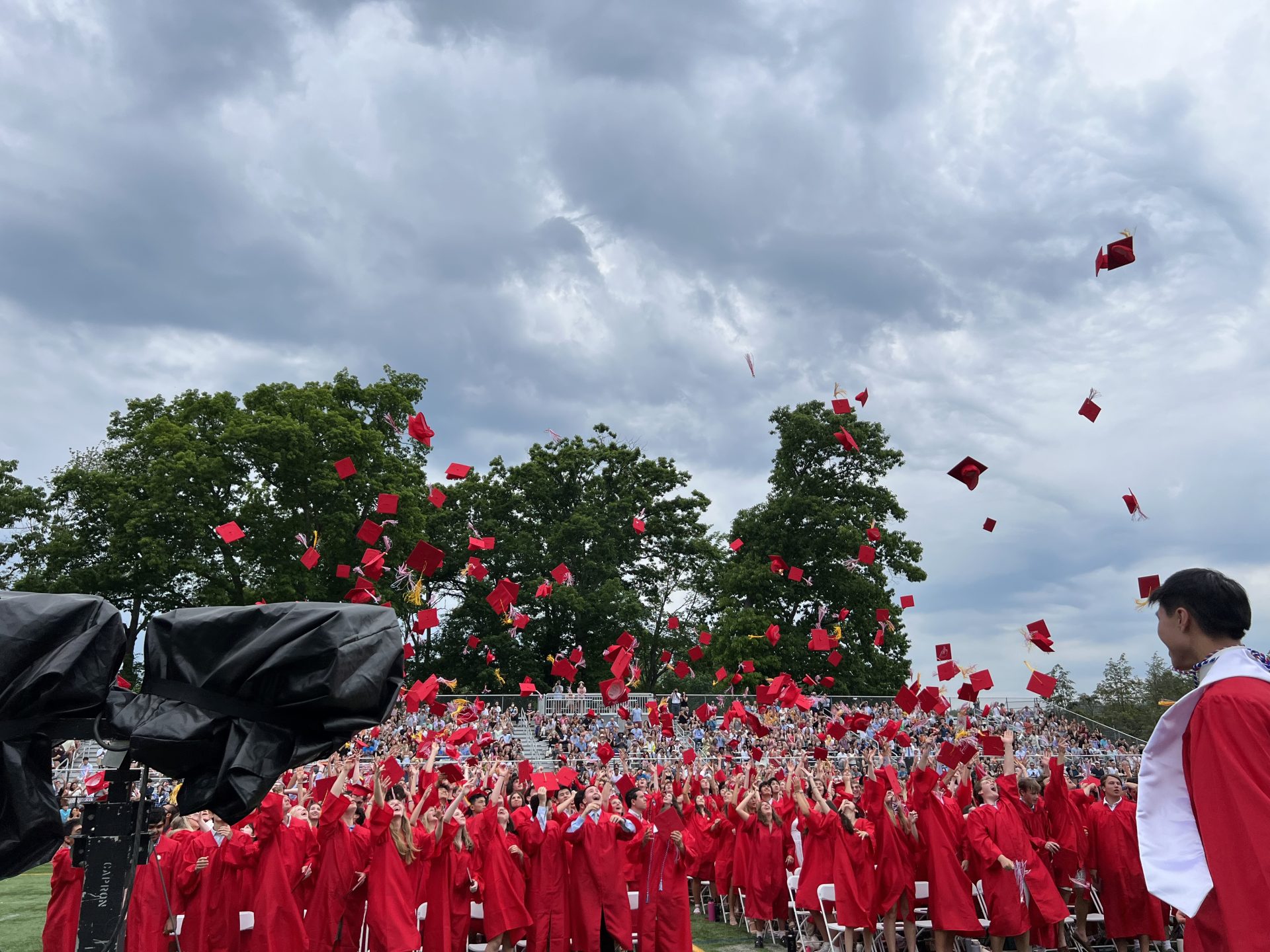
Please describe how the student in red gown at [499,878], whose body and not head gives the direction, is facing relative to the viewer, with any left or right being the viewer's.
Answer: facing the viewer and to the right of the viewer

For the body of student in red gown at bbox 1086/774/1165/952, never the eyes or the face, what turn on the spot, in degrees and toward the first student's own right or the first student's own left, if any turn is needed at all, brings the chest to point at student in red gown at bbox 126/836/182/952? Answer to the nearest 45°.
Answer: approximately 45° to the first student's own right

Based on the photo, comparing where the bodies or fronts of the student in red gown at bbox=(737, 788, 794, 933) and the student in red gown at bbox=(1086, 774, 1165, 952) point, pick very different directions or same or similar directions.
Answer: same or similar directions

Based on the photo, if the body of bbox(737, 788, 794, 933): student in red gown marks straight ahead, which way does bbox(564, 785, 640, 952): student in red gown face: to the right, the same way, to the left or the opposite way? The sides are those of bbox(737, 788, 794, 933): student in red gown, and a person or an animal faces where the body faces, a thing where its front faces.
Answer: the same way

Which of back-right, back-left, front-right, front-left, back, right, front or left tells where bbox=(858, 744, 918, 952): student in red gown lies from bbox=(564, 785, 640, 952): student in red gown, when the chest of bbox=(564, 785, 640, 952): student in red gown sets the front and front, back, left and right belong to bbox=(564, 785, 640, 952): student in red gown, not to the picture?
left

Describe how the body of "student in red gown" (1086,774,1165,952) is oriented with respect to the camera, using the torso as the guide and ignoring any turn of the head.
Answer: toward the camera

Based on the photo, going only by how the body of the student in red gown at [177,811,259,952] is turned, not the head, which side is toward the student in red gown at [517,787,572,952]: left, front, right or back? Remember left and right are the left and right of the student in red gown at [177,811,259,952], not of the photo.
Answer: left

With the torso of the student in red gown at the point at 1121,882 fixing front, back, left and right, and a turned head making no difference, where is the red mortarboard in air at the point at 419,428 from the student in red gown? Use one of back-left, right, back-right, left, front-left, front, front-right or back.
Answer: right

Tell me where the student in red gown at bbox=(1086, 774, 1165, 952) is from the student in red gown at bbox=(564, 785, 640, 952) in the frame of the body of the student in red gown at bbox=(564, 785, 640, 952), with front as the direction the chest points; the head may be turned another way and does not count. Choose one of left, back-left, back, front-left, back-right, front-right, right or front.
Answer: left

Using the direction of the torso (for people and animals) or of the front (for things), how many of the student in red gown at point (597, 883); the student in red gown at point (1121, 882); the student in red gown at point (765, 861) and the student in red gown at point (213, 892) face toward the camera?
4

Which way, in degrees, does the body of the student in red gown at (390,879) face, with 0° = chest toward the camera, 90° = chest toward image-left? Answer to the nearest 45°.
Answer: approximately 45°

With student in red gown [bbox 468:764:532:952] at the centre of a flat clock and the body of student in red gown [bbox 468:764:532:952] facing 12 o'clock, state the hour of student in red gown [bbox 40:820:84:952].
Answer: student in red gown [bbox 40:820:84:952] is roughly at 4 o'clock from student in red gown [bbox 468:764:532:952].

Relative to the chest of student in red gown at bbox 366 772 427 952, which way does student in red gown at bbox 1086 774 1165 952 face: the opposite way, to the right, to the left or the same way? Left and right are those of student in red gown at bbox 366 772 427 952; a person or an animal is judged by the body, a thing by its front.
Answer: the same way

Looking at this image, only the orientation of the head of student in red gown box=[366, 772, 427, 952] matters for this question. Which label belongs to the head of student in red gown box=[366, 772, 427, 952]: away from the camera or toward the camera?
toward the camera

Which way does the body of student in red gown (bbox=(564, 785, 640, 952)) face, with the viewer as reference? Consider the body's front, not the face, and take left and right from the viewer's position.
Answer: facing the viewer

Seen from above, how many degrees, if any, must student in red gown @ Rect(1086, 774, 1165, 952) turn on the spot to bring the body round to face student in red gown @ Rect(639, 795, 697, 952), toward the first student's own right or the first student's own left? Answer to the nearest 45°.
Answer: approximately 45° to the first student's own right
